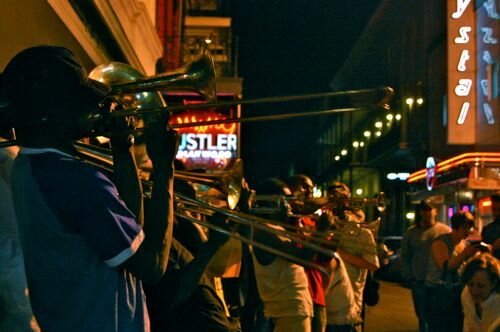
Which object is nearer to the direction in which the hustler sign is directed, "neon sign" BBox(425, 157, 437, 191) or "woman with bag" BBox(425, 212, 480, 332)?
the woman with bag

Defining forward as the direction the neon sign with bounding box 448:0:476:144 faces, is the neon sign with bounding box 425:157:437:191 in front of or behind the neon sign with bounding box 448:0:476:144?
behind

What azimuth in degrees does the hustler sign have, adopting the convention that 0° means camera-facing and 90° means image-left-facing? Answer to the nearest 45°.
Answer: approximately 0°

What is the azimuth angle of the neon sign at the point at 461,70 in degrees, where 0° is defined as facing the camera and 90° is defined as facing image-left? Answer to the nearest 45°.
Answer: approximately 0°

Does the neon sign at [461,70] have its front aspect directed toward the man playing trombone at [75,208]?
yes
